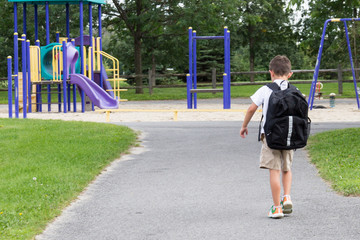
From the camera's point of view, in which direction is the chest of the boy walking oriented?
away from the camera

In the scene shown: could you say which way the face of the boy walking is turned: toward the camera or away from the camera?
away from the camera
